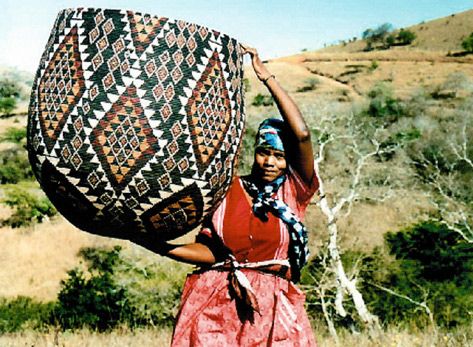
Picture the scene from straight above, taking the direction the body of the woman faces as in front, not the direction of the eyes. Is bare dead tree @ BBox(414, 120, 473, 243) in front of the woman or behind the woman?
behind

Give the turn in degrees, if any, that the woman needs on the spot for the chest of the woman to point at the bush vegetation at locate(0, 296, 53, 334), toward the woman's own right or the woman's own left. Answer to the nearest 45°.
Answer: approximately 135° to the woman's own right

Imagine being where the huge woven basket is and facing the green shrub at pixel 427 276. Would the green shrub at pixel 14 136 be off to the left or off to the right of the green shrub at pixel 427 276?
left

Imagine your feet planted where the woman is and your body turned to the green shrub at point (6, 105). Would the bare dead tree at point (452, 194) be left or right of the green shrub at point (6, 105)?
right

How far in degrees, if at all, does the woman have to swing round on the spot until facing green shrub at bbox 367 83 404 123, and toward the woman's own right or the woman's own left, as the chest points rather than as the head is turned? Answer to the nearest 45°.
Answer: approximately 180°

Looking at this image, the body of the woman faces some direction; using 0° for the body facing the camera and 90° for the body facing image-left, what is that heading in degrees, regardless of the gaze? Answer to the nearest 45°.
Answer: approximately 0°
